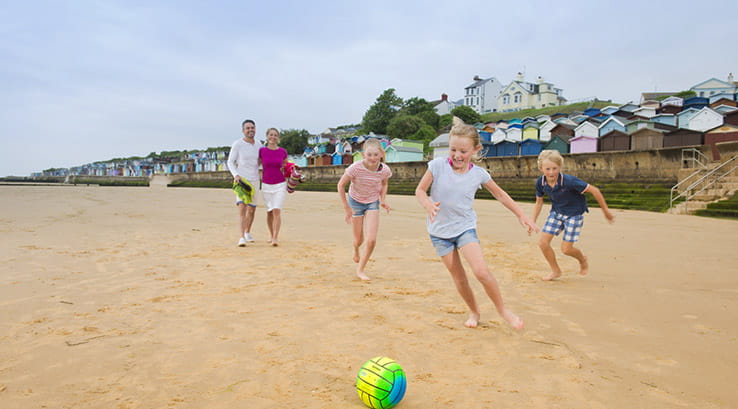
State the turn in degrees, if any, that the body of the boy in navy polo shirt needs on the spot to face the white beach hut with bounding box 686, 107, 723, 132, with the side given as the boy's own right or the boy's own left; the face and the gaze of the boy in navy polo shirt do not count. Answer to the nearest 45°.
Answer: approximately 135° to the boy's own right

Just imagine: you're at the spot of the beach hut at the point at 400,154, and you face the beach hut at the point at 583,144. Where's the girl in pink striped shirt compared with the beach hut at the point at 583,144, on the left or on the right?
right

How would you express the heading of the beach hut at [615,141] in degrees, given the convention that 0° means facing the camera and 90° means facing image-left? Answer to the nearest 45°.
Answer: approximately 0°

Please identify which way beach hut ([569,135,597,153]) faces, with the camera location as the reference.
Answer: facing the viewer

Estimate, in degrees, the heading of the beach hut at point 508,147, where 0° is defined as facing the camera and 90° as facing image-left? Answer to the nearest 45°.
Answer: approximately 45°

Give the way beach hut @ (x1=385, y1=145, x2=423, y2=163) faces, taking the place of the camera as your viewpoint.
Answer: facing the viewer and to the left of the viewer

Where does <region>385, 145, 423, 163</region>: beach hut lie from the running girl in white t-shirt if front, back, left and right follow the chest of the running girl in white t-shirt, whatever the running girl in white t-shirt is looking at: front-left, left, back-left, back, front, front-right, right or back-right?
back

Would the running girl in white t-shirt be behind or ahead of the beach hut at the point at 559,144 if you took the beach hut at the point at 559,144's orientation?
ahead

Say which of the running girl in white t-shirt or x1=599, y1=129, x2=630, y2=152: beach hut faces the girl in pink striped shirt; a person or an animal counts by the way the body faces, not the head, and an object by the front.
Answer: the beach hut

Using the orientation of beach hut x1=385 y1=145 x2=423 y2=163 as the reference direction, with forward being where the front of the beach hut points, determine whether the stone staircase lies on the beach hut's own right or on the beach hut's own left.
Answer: on the beach hut's own left

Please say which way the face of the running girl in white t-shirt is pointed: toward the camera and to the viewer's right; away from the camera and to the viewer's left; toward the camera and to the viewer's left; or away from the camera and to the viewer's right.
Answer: toward the camera and to the viewer's left

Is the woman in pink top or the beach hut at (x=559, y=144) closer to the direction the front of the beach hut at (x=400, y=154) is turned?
the woman in pink top
